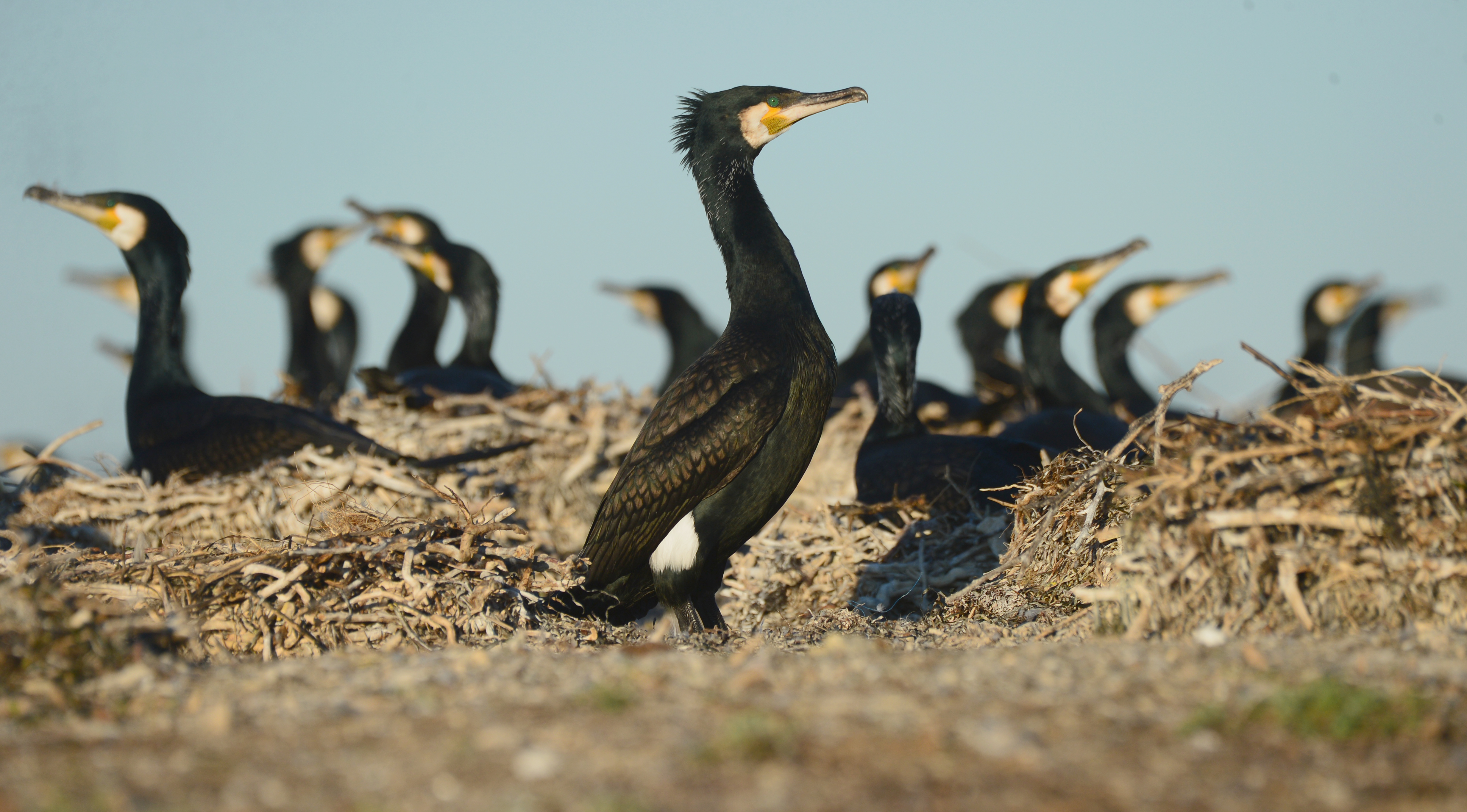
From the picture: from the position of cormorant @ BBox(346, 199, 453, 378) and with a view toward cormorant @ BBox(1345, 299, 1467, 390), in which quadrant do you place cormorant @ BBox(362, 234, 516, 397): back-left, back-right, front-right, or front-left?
front-right

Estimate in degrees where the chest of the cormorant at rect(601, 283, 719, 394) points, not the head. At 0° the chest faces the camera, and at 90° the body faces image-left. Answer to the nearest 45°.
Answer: approximately 90°

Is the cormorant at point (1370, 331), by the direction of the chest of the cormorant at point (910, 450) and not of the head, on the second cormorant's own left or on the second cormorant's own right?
on the second cormorant's own right

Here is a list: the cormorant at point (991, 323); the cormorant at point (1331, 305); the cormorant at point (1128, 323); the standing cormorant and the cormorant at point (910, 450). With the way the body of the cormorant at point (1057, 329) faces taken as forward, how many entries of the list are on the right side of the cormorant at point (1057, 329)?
2

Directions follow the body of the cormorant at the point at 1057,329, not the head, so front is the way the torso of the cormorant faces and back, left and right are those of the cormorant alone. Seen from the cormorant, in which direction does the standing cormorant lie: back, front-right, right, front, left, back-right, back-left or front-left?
right

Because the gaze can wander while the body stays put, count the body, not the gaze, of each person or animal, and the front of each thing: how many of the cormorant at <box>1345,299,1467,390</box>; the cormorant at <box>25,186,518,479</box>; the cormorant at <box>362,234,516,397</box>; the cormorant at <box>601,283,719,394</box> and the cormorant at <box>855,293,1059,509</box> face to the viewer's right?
1

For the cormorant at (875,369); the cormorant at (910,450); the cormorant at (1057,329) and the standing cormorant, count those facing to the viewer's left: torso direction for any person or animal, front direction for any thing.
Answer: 1

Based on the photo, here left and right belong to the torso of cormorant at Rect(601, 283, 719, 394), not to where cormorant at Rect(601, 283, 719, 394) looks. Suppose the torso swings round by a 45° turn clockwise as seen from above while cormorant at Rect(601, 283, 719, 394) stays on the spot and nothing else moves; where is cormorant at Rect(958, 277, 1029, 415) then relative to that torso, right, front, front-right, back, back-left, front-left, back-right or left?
back-right

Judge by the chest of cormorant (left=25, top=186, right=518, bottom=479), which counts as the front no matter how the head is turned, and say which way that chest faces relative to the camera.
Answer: to the viewer's left

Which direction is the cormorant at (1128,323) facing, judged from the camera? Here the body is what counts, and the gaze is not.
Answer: to the viewer's right

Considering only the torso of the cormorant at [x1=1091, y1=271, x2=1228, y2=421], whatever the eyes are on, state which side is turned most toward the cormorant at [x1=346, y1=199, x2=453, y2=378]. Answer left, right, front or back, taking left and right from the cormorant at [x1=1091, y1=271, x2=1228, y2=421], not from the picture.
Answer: back

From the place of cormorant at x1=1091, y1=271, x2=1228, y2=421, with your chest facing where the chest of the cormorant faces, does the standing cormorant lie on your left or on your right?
on your right

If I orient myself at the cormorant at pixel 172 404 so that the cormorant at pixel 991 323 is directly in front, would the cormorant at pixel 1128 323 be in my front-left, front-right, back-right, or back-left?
front-right

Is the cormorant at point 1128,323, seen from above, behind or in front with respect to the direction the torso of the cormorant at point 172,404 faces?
behind
